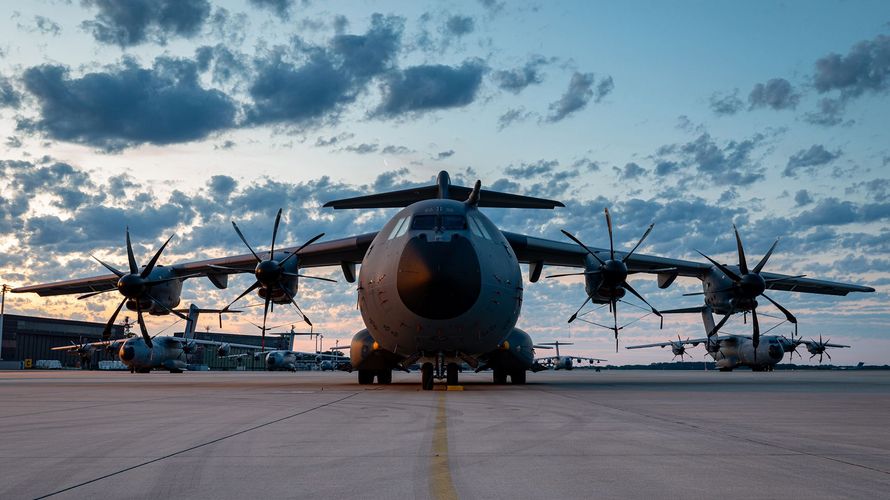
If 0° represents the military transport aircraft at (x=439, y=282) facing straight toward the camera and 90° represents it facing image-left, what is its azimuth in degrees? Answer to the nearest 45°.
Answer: approximately 0°
